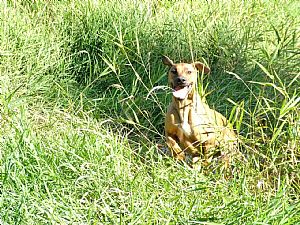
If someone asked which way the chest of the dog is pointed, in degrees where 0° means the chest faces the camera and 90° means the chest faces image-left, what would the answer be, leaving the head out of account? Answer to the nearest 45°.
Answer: approximately 45°
